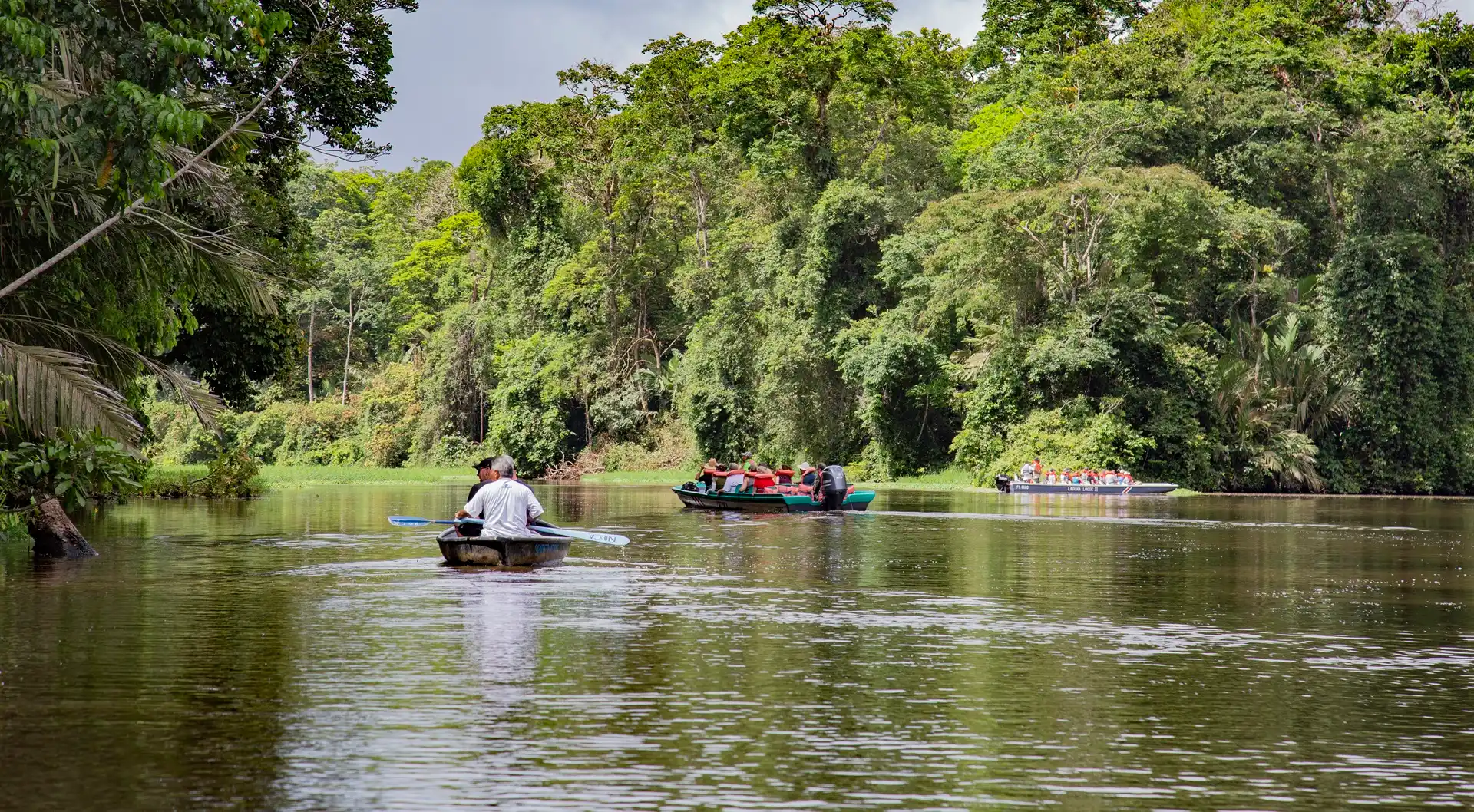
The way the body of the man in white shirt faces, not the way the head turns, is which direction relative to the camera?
away from the camera

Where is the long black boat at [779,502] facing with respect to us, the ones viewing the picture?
facing to the left of the viewer

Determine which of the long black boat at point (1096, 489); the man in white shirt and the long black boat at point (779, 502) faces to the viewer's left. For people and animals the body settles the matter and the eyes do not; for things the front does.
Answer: the long black boat at point (779, 502)

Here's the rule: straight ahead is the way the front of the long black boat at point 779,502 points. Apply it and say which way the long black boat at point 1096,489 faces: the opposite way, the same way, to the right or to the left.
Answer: the opposite way

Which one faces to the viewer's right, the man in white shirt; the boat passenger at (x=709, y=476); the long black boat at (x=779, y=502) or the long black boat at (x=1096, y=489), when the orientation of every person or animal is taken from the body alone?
the long black boat at (x=1096, y=489)

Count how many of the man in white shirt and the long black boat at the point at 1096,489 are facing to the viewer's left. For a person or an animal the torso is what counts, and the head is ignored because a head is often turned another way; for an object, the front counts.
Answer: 0

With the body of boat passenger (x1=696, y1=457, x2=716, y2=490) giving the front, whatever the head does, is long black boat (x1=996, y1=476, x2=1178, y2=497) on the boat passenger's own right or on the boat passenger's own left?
on the boat passenger's own right

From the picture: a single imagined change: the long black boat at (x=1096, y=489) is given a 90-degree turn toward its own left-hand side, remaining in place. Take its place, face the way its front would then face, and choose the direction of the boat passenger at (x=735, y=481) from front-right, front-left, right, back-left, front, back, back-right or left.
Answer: back-left

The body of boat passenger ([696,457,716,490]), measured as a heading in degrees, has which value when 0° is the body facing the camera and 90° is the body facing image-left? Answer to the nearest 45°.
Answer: approximately 135°

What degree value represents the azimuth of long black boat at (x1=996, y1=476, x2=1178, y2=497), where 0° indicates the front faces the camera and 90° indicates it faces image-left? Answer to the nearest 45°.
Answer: approximately 270°

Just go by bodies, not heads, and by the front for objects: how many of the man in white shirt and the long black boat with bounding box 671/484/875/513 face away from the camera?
1

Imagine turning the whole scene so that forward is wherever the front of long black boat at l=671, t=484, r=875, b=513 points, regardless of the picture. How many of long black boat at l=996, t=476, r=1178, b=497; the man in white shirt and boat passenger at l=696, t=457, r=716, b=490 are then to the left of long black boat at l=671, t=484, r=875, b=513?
1
